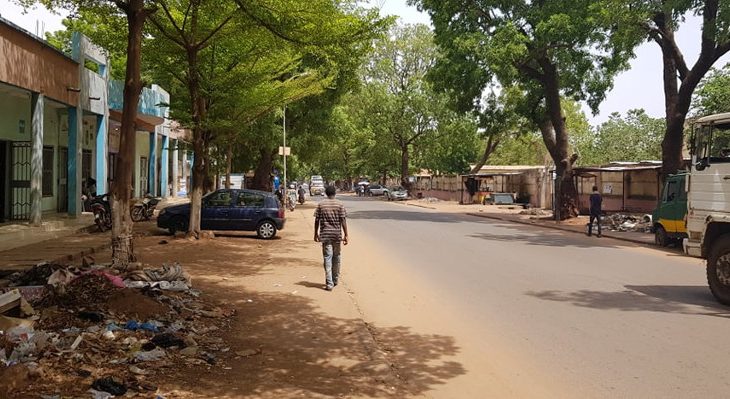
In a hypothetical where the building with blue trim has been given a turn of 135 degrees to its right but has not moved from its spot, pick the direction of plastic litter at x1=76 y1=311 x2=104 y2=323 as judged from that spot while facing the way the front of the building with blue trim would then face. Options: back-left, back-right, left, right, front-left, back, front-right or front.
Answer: left

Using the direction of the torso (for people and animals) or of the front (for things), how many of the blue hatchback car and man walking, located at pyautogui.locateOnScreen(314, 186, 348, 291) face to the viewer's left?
1

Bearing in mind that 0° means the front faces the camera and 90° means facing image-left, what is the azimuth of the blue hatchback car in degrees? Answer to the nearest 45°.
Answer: approximately 90°

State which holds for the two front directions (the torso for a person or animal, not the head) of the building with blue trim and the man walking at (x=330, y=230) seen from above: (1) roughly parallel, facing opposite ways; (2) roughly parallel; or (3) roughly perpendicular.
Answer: roughly perpendicular

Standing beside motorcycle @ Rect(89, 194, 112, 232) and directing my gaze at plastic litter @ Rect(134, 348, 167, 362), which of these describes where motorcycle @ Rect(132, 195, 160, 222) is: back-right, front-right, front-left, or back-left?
back-left

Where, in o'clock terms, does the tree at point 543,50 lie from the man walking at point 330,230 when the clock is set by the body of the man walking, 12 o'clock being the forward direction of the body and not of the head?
The tree is roughly at 1 o'clock from the man walking.

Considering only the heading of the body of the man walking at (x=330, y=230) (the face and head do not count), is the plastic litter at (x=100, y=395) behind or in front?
behind

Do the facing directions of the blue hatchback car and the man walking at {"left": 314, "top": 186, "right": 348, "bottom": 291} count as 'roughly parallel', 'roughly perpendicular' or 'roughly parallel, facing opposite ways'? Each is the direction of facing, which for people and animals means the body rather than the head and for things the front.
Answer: roughly perpendicular

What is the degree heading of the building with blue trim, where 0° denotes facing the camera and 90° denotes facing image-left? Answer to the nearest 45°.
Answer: approximately 315°

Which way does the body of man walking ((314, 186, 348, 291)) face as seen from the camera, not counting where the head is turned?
away from the camera

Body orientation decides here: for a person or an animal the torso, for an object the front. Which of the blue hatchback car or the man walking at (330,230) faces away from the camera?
the man walking

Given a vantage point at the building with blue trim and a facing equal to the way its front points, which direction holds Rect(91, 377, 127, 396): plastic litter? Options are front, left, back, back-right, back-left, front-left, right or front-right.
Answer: front-right
